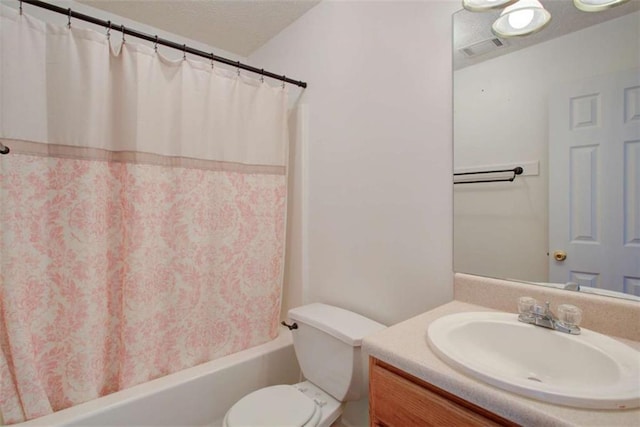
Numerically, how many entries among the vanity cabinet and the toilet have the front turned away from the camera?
0

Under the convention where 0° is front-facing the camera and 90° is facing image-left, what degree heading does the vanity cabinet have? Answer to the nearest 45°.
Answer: approximately 45°

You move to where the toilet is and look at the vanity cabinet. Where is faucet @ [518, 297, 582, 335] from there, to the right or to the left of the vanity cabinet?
left

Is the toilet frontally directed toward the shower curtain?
no

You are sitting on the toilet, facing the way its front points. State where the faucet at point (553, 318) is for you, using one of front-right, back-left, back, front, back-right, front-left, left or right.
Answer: left
